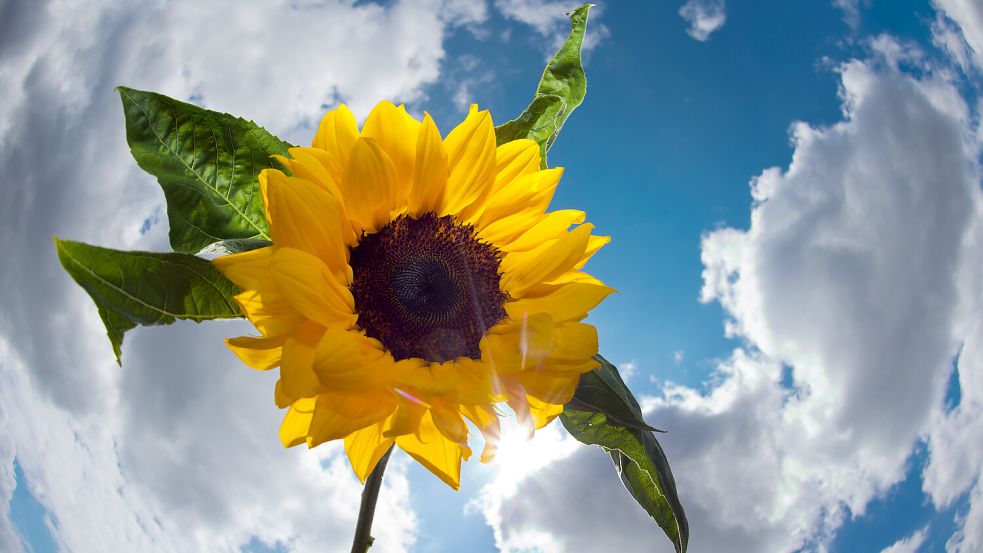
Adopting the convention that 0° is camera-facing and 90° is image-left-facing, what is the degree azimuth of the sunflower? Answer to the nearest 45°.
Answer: approximately 0°
